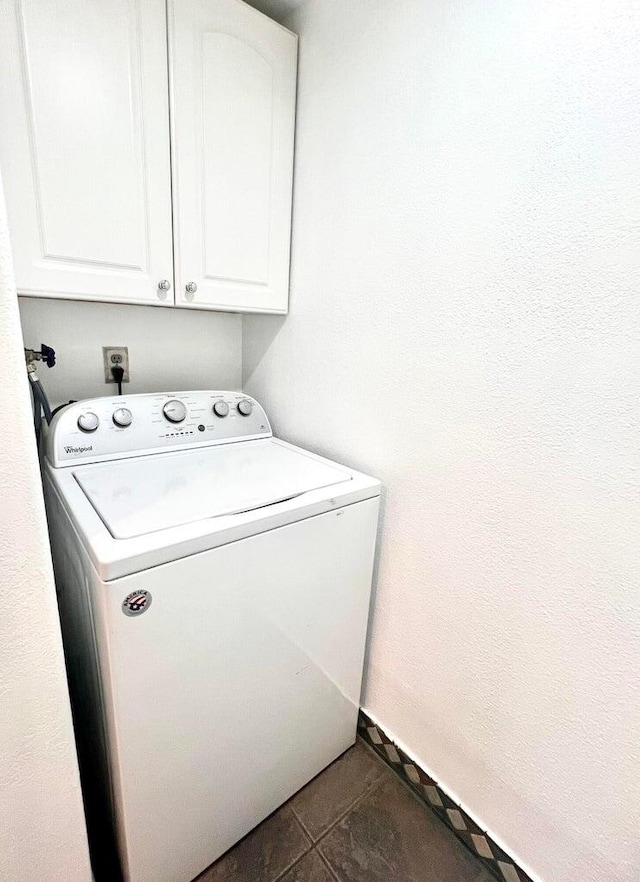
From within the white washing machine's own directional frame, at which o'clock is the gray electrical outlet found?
The gray electrical outlet is roughly at 5 o'clock from the white washing machine.

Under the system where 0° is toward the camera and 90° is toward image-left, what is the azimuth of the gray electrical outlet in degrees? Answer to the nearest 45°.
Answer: approximately 0°

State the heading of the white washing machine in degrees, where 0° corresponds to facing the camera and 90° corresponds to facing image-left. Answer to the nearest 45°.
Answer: approximately 315°
